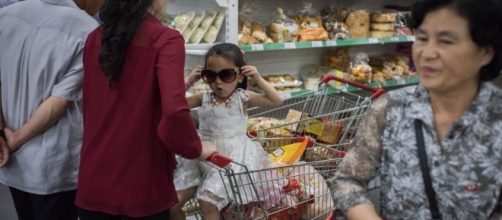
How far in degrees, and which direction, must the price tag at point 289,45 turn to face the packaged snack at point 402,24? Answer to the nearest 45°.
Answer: approximately 135° to its left

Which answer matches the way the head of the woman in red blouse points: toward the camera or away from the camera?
away from the camera

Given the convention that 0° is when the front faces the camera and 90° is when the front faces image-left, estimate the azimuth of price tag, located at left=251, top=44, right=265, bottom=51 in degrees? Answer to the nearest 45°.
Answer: approximately 0°

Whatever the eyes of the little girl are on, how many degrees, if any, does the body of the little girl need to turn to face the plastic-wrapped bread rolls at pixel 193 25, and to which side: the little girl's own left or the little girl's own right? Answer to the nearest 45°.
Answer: approximately 135° to the little girl's own right

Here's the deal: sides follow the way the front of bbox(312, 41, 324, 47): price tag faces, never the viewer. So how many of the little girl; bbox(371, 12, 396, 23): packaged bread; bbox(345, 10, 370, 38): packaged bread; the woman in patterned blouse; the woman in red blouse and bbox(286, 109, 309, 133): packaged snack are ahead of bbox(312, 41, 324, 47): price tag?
4

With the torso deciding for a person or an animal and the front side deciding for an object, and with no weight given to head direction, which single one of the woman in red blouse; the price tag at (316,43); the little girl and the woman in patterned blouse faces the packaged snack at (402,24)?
the woman in red blouse
